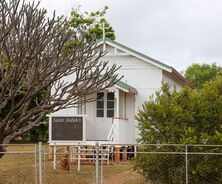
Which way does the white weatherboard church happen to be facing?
toward the camera

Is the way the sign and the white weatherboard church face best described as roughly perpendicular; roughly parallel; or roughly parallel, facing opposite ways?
roughly parallel

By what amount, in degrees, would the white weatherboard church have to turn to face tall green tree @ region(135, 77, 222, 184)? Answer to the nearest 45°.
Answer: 0° — it already faces it

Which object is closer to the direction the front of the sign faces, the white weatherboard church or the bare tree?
the bare tree

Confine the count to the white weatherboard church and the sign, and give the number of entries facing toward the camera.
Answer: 2

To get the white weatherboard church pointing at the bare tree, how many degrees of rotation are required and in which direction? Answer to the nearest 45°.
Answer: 0° — it already faces it

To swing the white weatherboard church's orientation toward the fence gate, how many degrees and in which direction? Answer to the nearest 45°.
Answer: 0° — it already faces it

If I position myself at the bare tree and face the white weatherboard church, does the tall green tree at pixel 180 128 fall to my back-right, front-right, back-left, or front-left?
front-right

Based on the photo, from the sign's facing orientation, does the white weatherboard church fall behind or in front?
behind

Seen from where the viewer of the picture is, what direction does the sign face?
facing the viewer
